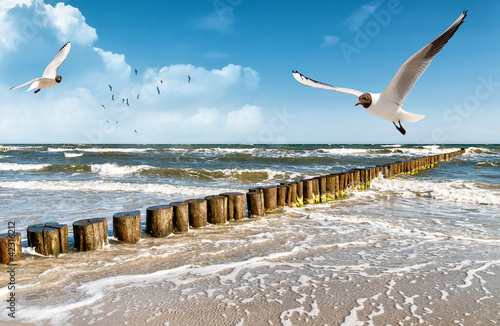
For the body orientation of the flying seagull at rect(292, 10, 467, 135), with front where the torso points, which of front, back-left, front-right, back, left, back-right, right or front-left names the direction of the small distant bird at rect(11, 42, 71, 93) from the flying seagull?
front-right

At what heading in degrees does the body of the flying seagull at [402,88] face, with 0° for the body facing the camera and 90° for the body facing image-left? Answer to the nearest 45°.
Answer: approximately 45°
